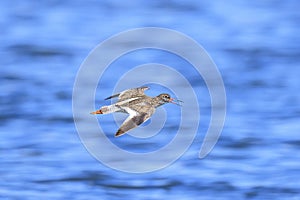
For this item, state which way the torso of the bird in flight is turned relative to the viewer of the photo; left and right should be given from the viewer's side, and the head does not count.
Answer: facing to the right of the viewer
